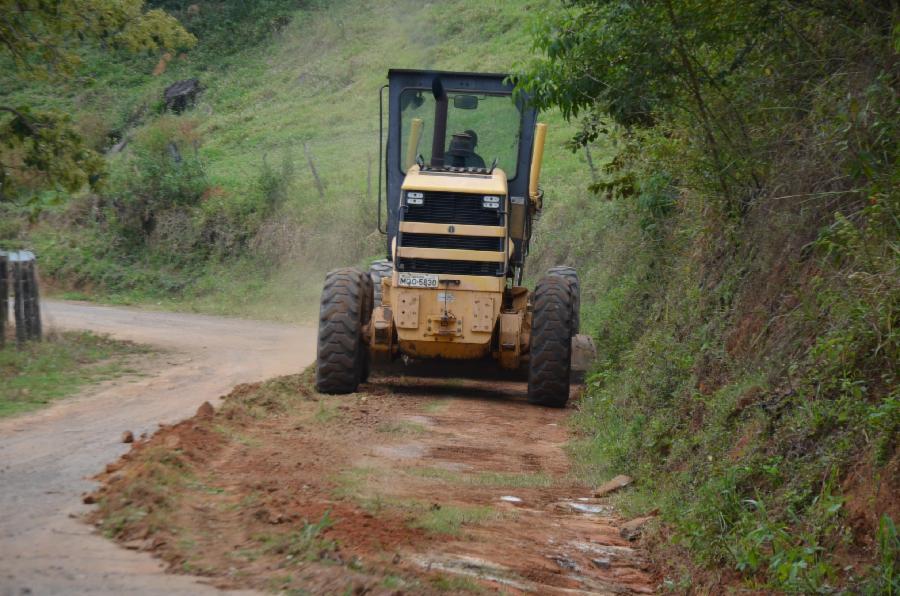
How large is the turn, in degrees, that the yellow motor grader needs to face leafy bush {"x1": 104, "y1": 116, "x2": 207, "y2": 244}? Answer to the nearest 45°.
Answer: approximately 45° to its left

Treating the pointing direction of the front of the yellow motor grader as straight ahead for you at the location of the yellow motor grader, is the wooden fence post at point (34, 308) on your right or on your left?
on your left

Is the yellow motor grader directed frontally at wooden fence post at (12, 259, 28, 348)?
no

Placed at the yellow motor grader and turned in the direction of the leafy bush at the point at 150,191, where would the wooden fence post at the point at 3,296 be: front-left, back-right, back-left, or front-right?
front-left

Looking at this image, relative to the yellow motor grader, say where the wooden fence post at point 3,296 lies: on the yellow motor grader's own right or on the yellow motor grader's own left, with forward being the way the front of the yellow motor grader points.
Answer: on the yellow motor grader's own left

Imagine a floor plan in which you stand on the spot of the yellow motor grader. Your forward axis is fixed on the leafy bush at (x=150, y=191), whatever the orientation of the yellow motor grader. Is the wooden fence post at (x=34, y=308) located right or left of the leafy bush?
left

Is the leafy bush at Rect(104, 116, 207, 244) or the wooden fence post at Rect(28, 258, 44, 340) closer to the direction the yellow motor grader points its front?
the leafy bush

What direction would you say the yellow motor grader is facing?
away from the camera
